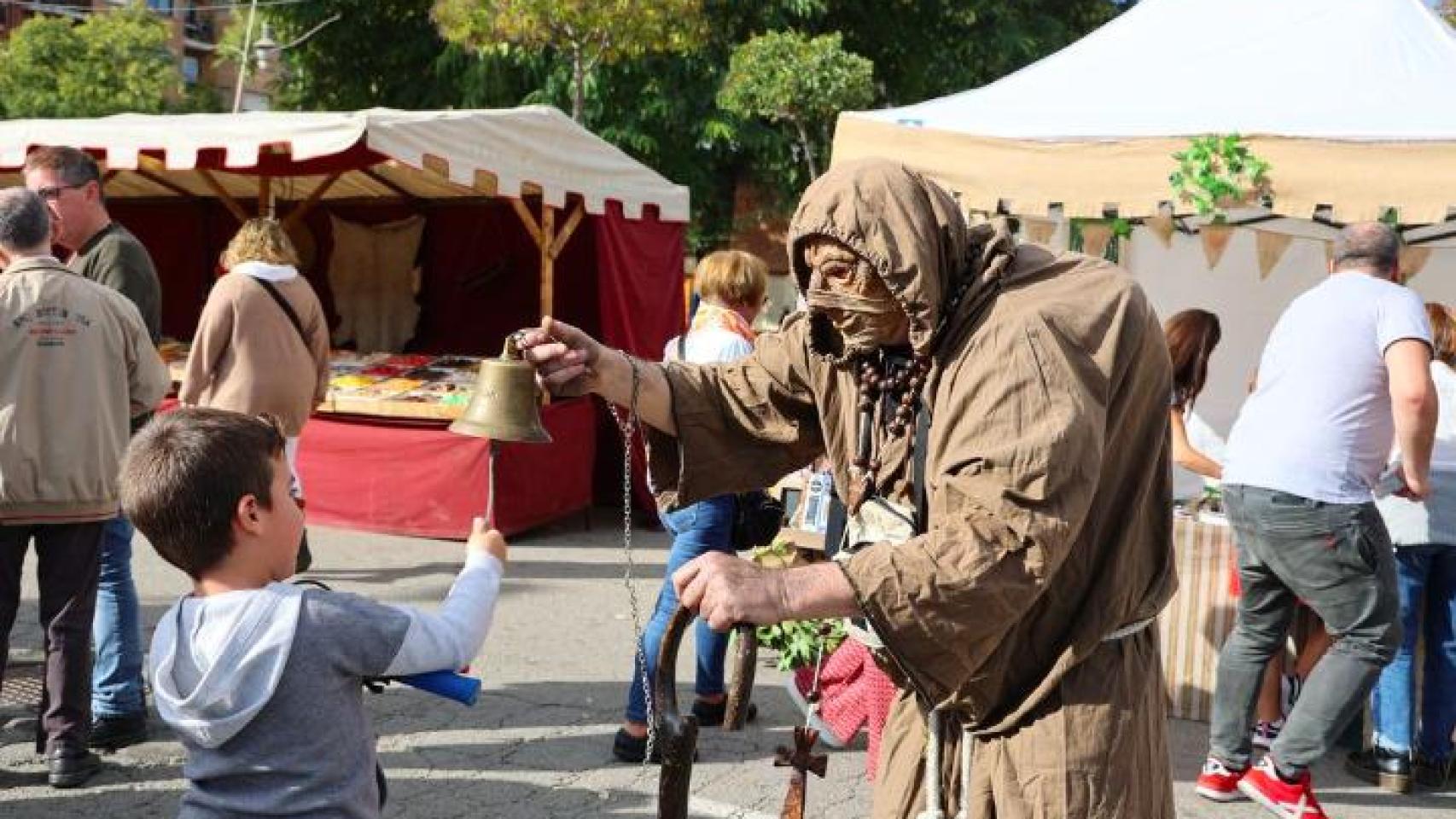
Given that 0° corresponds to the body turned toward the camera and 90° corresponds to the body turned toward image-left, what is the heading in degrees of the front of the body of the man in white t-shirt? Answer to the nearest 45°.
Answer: approximately 225°

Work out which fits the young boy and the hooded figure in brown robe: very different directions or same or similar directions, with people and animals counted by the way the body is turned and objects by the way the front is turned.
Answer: very different directions

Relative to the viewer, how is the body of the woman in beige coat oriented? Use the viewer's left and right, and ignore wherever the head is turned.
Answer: facing away from the viewer

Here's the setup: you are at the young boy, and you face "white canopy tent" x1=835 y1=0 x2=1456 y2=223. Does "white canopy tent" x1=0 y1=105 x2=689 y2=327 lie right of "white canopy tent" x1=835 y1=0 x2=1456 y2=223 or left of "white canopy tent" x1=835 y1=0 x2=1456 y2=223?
left

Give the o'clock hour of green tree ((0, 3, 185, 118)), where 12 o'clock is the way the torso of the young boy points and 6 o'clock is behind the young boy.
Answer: The green tree is roughly at 10 o'clock from the young boy.

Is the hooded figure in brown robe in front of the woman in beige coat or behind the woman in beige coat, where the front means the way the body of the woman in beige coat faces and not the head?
behind

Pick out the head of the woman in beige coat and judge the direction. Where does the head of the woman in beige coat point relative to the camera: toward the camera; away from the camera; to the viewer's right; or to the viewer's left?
away from the camera

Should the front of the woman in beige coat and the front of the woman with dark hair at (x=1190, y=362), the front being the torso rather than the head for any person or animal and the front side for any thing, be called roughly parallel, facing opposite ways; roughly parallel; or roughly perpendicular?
roughly perpendicular

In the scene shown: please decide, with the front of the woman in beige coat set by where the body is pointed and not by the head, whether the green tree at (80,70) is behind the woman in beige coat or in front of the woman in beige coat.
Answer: in front

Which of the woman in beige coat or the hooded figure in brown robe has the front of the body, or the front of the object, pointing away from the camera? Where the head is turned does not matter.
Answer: the woman in beige coat

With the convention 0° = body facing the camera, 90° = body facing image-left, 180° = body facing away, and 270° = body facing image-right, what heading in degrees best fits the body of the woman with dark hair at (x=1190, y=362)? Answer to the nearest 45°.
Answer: approximately 225°
